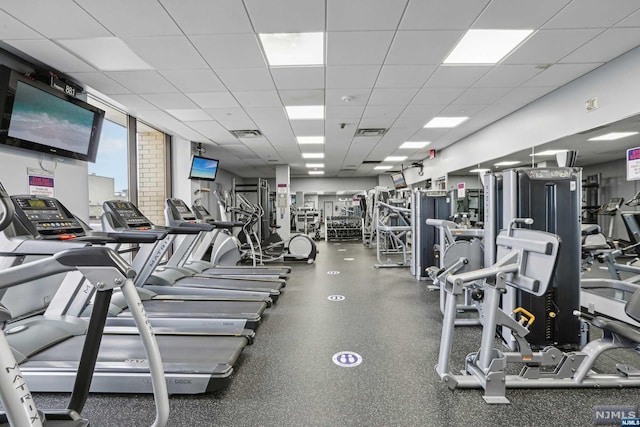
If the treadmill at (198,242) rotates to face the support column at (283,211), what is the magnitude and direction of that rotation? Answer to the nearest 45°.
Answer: approximately 90° to its right

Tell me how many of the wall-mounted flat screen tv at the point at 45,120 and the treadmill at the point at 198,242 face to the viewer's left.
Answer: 1

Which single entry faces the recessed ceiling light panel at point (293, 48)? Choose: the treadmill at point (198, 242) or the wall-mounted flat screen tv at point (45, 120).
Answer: the wall-mounted flat screen tv

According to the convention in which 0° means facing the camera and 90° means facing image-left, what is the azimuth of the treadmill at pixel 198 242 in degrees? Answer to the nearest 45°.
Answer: approximately 90°

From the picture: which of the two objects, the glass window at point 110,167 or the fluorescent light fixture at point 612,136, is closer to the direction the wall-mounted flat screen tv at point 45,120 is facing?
the fluorescent light fixture

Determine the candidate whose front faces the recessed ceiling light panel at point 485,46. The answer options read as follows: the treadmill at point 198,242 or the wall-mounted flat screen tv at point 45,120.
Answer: the wall-mounted flat screen tv

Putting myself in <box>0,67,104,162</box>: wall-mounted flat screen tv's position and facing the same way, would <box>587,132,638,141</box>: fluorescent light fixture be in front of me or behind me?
in front

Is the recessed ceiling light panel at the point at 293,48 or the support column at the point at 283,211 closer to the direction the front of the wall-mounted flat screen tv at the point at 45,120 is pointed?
the recessed ceiling light panel

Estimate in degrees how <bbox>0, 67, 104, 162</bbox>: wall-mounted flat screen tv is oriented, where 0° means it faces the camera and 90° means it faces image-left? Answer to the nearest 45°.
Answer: approximately 315°

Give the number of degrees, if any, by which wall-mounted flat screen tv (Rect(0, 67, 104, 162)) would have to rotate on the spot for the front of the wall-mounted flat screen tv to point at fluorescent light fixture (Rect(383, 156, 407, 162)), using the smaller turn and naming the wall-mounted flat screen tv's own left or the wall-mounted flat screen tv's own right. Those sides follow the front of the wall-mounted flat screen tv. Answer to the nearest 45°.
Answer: approximately 45° to the wall-mounted flat screen tv's own left

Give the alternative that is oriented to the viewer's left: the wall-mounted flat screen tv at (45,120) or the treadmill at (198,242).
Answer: the treadmill

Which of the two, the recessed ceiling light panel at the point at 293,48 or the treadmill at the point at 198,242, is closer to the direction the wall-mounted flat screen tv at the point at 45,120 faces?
the recessed ceiling light panel

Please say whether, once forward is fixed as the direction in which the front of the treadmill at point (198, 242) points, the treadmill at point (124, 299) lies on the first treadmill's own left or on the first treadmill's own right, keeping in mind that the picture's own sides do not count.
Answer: on the first treadmill's own left
